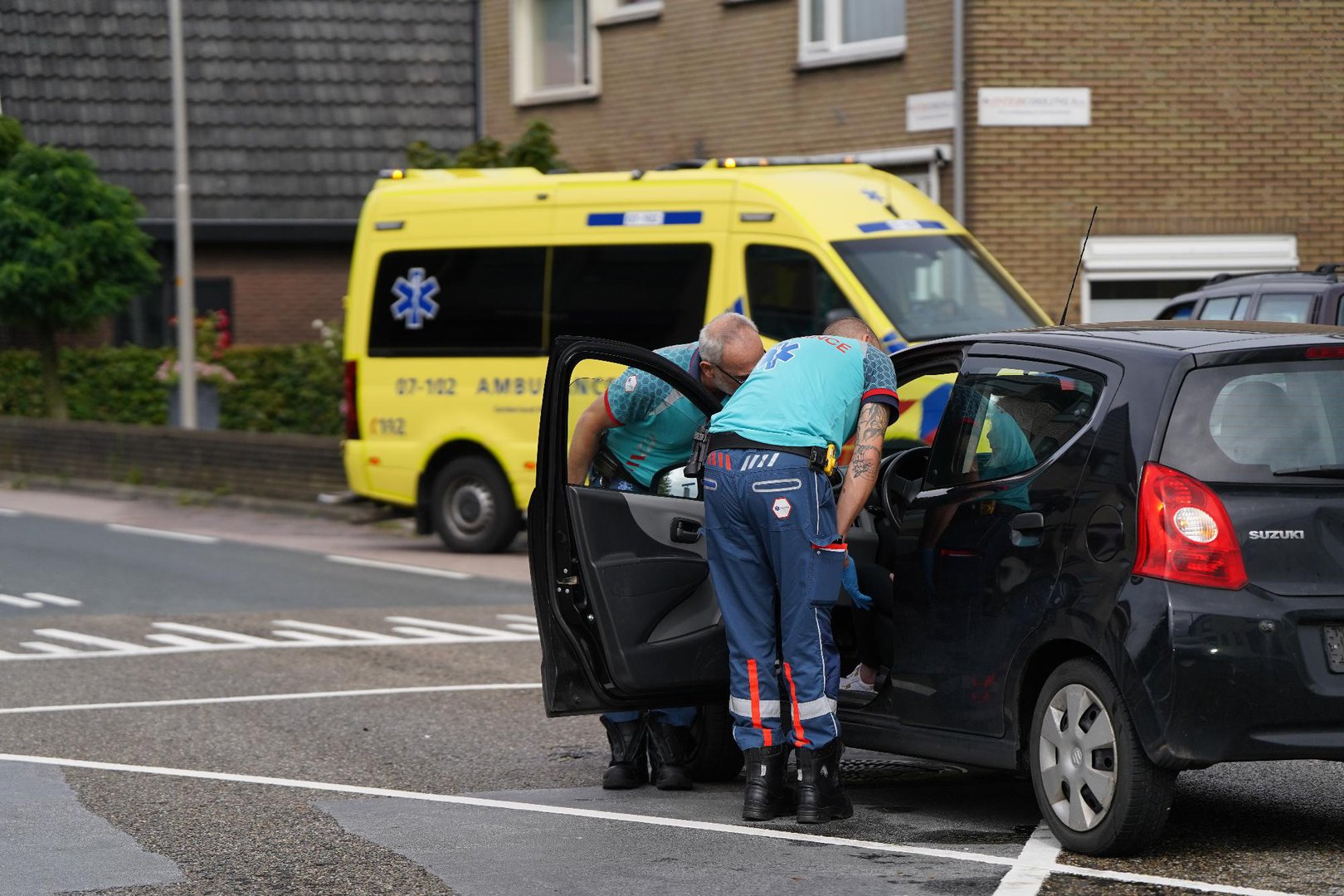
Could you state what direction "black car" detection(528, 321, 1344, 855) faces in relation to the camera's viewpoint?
facing away from the viewer and to the left of the viewer

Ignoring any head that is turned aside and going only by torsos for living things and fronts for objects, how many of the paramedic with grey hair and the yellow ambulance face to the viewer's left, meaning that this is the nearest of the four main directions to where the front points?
0

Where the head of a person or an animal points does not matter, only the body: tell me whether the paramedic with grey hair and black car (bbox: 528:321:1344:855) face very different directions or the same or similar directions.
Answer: very different directions

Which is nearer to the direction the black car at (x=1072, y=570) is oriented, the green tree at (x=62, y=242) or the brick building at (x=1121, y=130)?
the green tree

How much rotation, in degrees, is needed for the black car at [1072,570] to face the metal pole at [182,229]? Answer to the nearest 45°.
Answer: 0° — it already faces it

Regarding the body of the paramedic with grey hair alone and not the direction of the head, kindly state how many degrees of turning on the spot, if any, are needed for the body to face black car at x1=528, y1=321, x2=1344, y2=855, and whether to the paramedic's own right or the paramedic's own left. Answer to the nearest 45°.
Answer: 0° — they already face it

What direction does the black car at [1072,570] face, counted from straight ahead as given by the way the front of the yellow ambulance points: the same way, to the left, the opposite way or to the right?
the opposite way

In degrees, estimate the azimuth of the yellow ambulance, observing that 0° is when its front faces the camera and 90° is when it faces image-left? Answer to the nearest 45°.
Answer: approximately 315°

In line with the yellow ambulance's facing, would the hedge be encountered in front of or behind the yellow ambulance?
behind

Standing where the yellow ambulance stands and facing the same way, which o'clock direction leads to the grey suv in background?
The grey suv in background is roughly at 11 o'clock from the yellow ambulance.

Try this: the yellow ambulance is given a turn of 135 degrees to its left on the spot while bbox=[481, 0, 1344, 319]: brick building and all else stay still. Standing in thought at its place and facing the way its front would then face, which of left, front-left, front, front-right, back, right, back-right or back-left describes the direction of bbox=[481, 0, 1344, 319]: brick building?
front-right

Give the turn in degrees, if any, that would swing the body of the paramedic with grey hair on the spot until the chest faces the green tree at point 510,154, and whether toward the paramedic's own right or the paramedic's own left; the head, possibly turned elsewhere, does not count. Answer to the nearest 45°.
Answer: approximately 135° to the paramedic's own left

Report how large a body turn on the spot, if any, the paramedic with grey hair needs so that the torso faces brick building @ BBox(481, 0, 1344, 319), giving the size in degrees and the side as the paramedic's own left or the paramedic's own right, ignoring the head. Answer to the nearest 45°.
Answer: approximately 135° to the paramedic's own left

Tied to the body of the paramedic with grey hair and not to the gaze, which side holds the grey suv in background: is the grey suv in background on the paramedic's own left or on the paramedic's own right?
on the paramedic's own left
